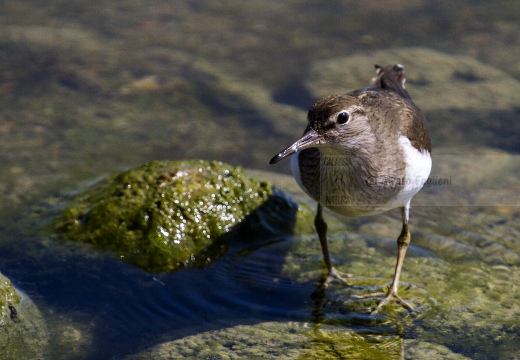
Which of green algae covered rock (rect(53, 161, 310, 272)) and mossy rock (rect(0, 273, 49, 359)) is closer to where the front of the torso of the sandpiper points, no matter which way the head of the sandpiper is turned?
the mossy rock

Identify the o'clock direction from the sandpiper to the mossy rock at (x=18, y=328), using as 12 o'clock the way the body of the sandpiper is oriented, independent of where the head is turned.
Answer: The mossy rock is roughly at 1 o'clock from the sandpiper.

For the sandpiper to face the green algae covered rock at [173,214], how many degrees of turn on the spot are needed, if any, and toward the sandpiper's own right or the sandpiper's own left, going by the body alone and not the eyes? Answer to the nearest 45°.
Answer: approximately 90° to the sandpiper's own right

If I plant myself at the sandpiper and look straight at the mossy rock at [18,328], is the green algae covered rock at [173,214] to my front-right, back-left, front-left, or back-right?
front-right

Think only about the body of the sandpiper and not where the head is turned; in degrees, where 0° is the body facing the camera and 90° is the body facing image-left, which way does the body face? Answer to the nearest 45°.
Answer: approximately 45°

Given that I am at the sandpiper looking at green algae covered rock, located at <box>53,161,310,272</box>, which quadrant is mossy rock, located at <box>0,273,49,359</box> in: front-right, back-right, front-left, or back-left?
front-left
